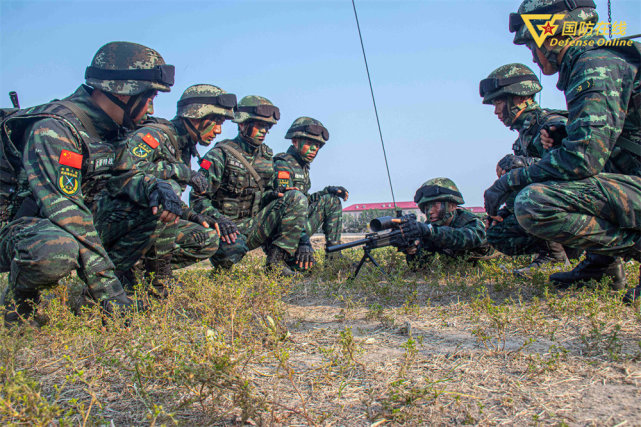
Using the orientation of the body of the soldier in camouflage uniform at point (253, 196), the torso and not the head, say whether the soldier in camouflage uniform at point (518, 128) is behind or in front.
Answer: in front

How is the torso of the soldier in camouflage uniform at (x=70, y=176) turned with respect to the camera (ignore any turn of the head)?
to the viewer's right

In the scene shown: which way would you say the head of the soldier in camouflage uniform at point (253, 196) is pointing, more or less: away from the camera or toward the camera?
toward the camera

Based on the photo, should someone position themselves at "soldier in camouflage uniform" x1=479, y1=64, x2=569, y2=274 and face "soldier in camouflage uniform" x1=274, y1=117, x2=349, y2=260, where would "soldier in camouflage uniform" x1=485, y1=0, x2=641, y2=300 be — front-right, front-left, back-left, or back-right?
back-left

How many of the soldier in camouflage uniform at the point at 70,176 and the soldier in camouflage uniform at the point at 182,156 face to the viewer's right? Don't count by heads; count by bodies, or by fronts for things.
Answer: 2

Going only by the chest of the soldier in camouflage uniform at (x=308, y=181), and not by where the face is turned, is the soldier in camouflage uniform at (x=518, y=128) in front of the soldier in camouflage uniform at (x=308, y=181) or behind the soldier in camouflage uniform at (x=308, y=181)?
in front

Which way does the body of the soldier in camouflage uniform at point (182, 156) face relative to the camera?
to the viewer's right

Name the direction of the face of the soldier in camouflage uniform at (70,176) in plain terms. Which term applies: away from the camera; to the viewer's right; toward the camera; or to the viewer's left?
to the viewer's right

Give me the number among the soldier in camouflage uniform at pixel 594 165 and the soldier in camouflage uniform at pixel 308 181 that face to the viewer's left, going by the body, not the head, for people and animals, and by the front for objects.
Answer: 1

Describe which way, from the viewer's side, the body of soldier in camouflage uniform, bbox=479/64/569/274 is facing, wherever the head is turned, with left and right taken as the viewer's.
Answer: facing to the left of the viewer

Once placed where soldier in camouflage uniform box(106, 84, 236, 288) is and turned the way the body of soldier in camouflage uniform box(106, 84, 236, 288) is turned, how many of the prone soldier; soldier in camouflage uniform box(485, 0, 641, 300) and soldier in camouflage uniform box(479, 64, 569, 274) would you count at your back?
0

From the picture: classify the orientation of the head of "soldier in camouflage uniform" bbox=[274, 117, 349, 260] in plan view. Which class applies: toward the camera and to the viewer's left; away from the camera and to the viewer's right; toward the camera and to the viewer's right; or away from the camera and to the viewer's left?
toward the camera and to the viewer's right

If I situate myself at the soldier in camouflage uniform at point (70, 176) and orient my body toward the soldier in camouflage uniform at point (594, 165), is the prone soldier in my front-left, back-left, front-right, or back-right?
front-left

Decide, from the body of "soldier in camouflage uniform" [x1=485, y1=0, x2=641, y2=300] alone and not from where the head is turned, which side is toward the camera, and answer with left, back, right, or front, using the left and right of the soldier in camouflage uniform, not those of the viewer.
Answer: left

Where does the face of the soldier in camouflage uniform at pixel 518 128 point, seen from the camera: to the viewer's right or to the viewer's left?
to the viewer's left
